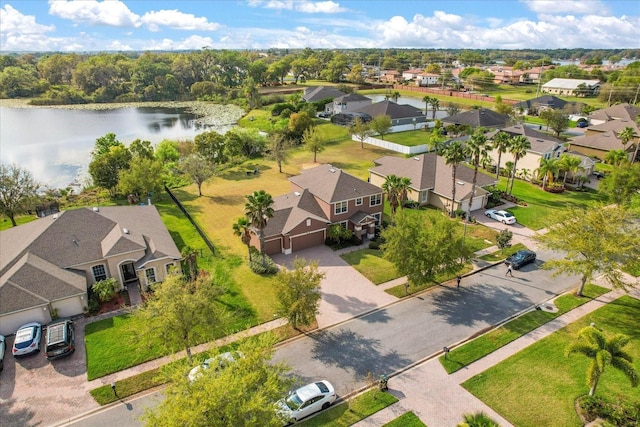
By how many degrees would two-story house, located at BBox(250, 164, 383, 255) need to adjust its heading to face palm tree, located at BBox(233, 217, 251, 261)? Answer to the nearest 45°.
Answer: approximately 90° to its right

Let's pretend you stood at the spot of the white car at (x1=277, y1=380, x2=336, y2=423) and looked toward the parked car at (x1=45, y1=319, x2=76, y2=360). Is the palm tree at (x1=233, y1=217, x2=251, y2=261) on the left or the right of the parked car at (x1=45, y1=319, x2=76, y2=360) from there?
right

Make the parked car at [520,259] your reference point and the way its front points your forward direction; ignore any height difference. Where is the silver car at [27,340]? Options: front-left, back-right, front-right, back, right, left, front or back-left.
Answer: front

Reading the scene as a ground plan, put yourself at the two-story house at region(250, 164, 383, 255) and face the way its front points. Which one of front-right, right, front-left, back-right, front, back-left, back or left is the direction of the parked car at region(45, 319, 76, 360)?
right

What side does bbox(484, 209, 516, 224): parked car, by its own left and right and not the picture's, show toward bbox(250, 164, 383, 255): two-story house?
left

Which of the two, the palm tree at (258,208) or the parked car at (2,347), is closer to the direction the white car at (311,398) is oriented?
the parked car

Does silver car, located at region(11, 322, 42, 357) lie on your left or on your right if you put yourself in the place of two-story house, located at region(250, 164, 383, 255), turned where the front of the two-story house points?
on your right

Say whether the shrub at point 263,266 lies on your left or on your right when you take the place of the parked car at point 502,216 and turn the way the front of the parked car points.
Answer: on your left

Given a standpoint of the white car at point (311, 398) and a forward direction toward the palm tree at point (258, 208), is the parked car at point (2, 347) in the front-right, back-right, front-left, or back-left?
front-left

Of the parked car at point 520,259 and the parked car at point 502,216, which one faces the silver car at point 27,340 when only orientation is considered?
the parked car at point 520,259

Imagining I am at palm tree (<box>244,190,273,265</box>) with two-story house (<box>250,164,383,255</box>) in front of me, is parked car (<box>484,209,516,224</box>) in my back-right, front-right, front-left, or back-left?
front-right

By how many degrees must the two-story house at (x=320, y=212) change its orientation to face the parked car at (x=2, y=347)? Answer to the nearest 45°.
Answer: approximately 90° to its right
